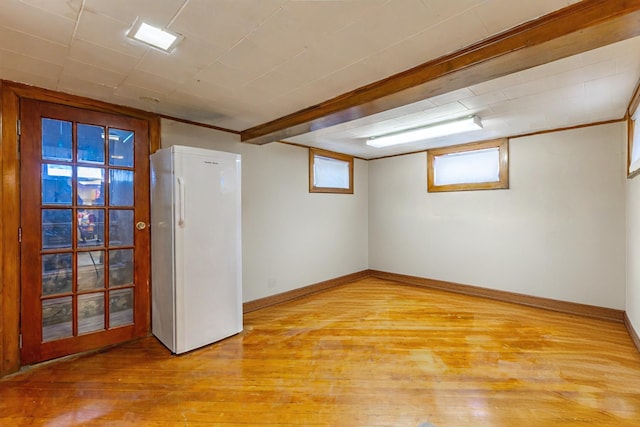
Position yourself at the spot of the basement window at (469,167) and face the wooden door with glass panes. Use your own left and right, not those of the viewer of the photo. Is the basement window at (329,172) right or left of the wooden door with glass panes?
right

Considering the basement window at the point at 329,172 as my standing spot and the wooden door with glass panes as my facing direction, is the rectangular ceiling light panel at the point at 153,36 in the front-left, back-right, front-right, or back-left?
front-left

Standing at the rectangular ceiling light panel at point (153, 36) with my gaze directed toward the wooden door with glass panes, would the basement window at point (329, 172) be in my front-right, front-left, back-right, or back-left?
front-right

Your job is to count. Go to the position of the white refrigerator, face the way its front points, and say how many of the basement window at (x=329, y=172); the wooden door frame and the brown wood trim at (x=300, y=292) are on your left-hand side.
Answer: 2

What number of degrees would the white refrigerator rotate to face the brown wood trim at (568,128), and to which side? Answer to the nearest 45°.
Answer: approximately 45° to its left

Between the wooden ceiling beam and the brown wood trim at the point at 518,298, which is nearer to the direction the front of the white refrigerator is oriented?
the wooden ceiling beam

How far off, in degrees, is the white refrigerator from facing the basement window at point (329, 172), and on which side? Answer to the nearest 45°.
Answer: approximately 90° to its left

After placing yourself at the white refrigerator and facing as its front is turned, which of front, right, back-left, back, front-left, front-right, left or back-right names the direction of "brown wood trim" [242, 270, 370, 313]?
left

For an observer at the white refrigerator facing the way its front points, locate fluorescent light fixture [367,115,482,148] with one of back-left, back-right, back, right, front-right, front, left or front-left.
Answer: front-left

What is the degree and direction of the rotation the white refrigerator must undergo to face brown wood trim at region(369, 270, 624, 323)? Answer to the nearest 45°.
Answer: approximately 45° to its left

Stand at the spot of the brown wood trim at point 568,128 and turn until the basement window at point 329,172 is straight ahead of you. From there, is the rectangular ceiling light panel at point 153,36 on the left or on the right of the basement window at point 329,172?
left

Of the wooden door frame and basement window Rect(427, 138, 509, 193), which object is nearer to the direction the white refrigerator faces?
the basement window

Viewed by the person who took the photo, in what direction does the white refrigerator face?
facing the viewer and to the right of the viewer

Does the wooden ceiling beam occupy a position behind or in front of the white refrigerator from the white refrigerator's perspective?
in front
